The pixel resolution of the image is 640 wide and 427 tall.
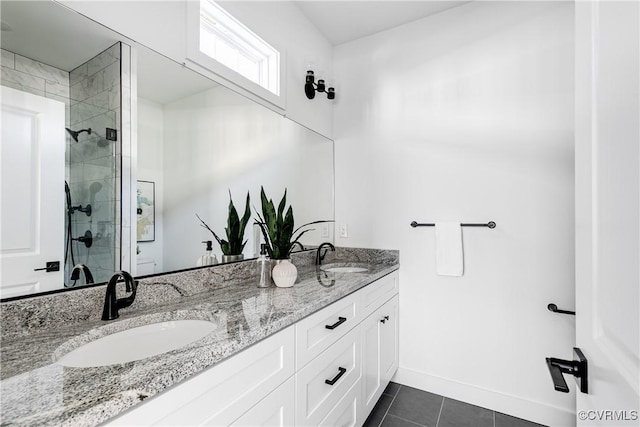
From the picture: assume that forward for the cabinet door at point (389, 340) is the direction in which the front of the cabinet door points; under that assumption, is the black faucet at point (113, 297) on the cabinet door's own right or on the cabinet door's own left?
on the cabinet door's own right

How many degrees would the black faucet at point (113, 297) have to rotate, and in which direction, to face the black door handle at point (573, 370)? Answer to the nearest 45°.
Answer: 0° — it already faces it

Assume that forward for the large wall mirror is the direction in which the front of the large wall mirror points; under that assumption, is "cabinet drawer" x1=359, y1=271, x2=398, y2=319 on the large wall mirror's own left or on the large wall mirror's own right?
on the large wall mirror's own left

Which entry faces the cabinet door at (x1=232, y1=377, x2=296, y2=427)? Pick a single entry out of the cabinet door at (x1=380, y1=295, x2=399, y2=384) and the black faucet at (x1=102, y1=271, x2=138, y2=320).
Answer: the black faucet

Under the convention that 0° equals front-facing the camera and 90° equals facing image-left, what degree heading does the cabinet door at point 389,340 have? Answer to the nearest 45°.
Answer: approximately 270°

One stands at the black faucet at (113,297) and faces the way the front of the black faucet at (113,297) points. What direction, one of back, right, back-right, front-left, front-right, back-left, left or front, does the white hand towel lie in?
front-left

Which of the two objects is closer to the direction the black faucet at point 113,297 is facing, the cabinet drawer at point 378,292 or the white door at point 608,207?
the white door

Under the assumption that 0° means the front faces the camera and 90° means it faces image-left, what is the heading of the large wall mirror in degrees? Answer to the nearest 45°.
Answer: approximately 315°

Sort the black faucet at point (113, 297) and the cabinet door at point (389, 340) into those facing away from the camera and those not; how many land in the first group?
0

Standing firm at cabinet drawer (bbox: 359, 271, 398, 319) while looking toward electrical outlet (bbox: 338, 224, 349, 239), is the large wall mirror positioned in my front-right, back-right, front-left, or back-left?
back-left

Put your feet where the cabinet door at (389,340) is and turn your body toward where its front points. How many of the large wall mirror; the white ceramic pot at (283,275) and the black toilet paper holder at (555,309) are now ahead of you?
1
